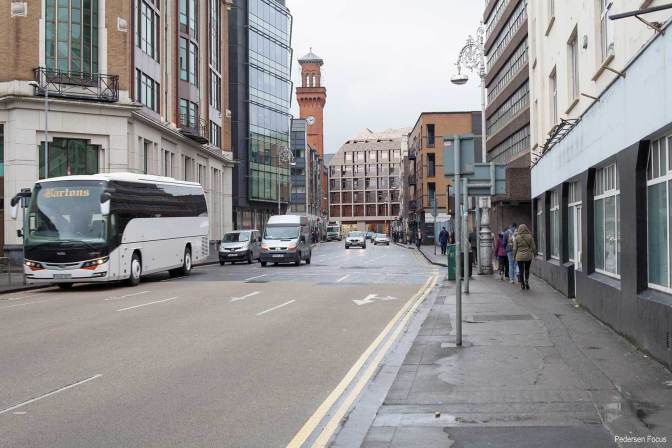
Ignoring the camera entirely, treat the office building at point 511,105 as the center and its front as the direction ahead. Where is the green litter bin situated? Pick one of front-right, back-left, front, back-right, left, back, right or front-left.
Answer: front-left

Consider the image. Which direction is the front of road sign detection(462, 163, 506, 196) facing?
away from the camera

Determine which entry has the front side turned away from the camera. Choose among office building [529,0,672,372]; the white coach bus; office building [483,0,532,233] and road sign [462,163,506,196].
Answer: the road sign

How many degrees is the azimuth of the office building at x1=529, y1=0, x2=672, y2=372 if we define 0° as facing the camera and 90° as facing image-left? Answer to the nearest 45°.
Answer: approximately 45°

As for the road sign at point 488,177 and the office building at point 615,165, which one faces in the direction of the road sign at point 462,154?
the office building
